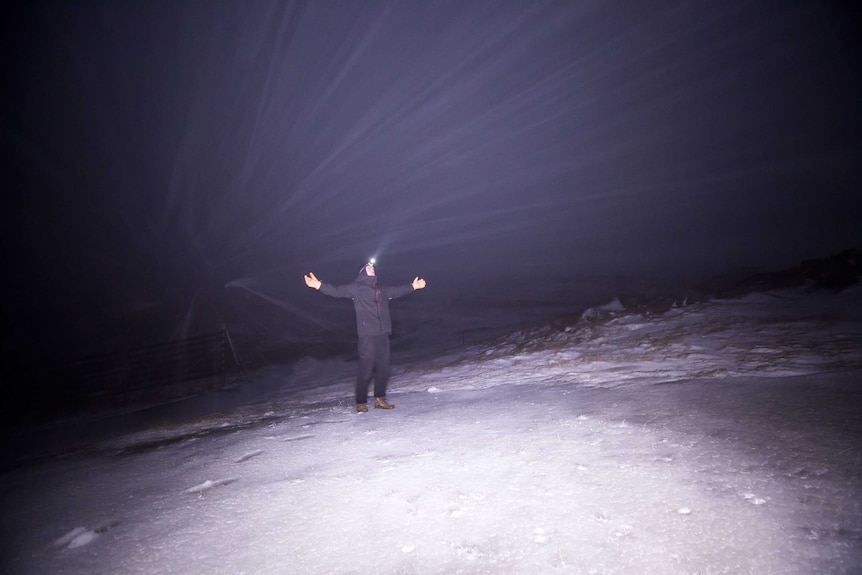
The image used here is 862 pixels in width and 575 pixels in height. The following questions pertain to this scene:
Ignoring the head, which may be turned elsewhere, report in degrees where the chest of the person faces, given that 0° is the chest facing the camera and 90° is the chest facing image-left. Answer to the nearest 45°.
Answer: approximately 315°
